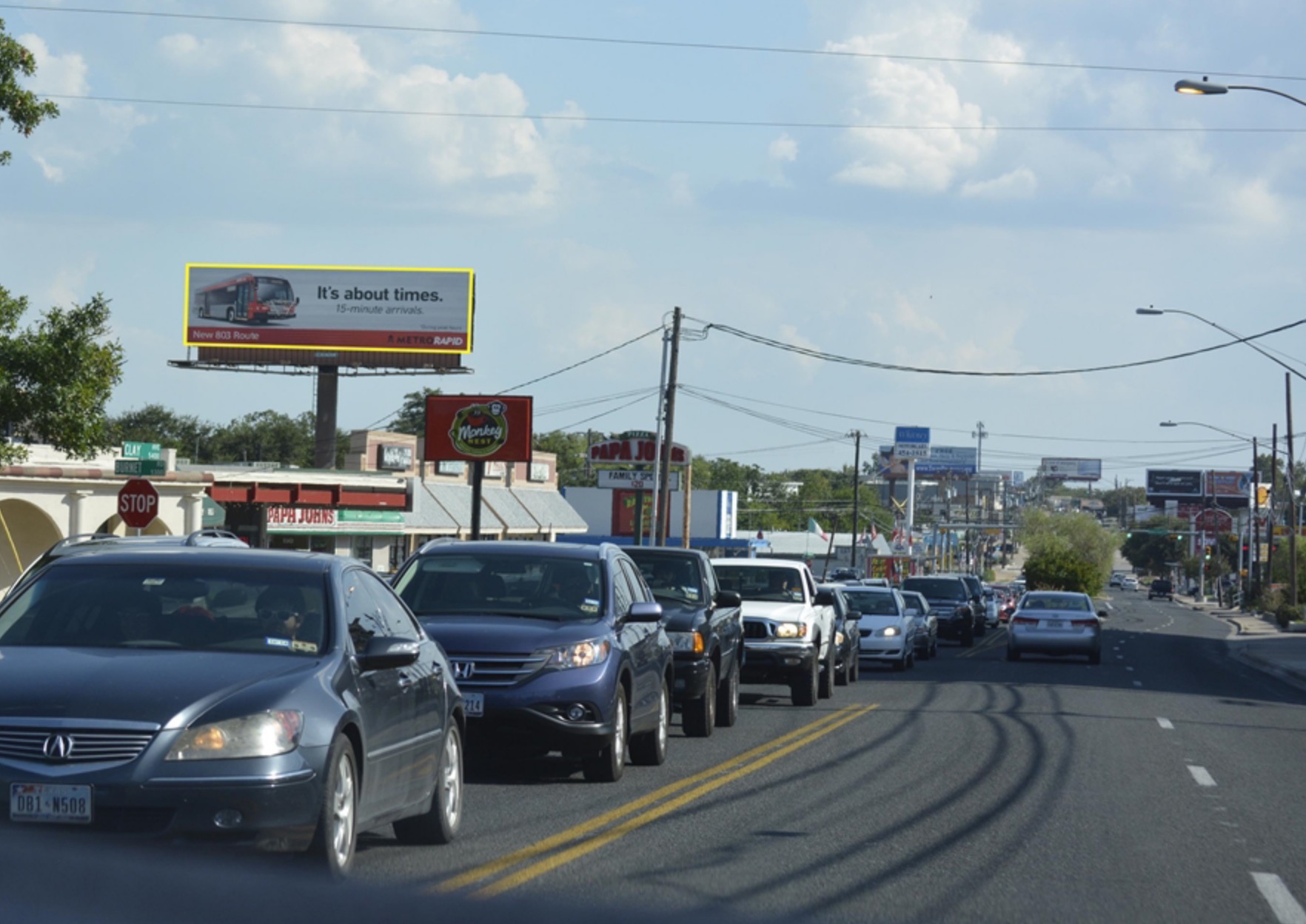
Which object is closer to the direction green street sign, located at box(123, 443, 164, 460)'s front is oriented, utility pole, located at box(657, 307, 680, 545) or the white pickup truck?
the white pickup truck

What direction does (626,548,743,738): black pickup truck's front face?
toward the camera

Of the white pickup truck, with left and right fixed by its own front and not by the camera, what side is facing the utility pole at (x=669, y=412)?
back

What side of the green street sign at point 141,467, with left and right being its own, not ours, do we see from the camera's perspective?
front

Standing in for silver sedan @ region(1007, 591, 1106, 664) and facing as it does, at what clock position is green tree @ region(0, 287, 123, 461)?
The green tree is roughly at 7 o'clock from the silver sedan.

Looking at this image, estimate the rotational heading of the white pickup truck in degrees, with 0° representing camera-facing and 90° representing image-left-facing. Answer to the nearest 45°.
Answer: approximately 0°

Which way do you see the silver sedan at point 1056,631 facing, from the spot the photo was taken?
facing away from the viewer

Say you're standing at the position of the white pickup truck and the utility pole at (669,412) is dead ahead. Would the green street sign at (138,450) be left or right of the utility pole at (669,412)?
left
